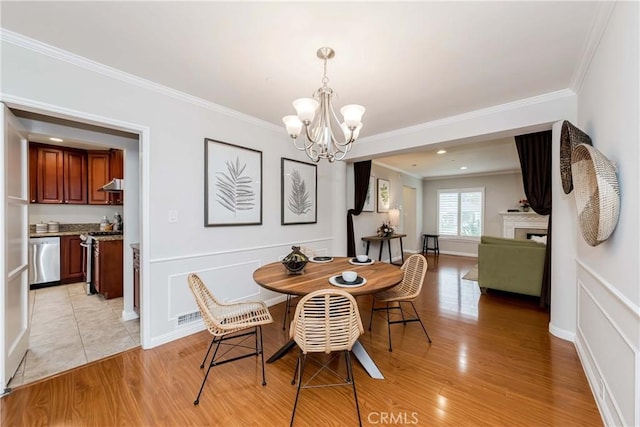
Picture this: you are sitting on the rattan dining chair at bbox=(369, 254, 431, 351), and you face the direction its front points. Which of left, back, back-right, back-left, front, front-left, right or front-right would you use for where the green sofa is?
back

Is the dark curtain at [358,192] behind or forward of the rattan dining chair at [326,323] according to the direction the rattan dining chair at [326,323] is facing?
forward

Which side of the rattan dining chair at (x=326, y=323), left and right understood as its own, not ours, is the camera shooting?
back

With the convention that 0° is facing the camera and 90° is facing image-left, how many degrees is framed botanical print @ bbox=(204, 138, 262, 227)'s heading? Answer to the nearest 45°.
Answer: approximately 315°

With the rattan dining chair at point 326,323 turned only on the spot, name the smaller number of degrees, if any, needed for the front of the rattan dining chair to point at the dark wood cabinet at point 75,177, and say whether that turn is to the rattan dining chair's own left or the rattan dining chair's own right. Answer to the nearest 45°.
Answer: approximately 45° to the rattan dining chair's own left

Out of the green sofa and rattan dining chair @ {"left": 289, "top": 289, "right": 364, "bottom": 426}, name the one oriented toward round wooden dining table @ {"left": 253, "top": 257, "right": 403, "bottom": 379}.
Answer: the rattan dining chair

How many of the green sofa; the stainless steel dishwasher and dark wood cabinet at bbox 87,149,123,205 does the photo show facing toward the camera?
2

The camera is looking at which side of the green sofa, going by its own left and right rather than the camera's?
back

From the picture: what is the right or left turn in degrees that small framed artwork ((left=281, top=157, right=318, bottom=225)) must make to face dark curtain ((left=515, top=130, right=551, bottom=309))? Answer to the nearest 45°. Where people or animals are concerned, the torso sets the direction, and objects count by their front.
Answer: approximately 45° to its left

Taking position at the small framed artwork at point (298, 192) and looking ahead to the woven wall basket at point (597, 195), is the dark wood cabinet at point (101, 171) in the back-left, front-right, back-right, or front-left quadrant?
back-right

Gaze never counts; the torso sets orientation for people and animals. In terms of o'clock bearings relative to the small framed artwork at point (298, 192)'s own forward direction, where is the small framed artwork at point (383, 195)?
the small framed artwork at point (383, 195) is roughly at 9 o'clock from the small framed artwork at point (298, 192).
